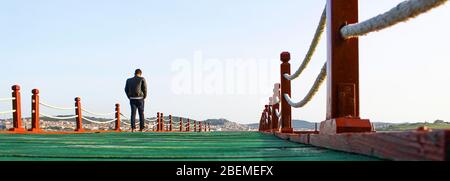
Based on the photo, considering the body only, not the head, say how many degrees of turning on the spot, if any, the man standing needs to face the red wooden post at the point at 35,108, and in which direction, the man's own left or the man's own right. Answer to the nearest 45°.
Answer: approximately 135° to the man's own left

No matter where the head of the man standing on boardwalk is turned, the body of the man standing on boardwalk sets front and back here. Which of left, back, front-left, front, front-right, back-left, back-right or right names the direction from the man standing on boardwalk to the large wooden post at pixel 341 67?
back

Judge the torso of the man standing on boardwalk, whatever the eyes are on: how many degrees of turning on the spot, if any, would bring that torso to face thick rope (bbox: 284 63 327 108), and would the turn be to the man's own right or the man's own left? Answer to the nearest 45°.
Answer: approximately 180°

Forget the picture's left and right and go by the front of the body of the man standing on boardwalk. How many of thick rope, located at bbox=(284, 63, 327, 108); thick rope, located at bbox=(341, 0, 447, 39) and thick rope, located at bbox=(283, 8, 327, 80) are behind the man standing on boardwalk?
3

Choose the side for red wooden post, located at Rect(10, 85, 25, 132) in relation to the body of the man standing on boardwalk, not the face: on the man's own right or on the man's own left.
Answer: on the man's own left

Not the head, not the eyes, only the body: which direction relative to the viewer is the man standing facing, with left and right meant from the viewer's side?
facing away from the viewer

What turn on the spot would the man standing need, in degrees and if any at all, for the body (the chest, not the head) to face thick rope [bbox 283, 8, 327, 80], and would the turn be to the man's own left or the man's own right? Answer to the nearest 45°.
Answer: approximately 180°

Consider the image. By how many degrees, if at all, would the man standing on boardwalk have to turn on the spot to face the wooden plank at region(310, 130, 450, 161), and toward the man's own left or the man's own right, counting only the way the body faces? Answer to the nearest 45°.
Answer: approximately 180°

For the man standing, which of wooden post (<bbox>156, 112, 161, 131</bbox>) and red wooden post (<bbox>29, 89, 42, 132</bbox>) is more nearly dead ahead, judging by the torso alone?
the wooden post

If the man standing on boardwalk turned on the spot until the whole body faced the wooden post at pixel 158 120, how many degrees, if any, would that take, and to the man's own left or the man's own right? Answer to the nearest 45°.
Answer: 0° — they already face it

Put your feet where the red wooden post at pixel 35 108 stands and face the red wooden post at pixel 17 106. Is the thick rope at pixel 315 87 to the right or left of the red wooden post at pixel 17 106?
left
